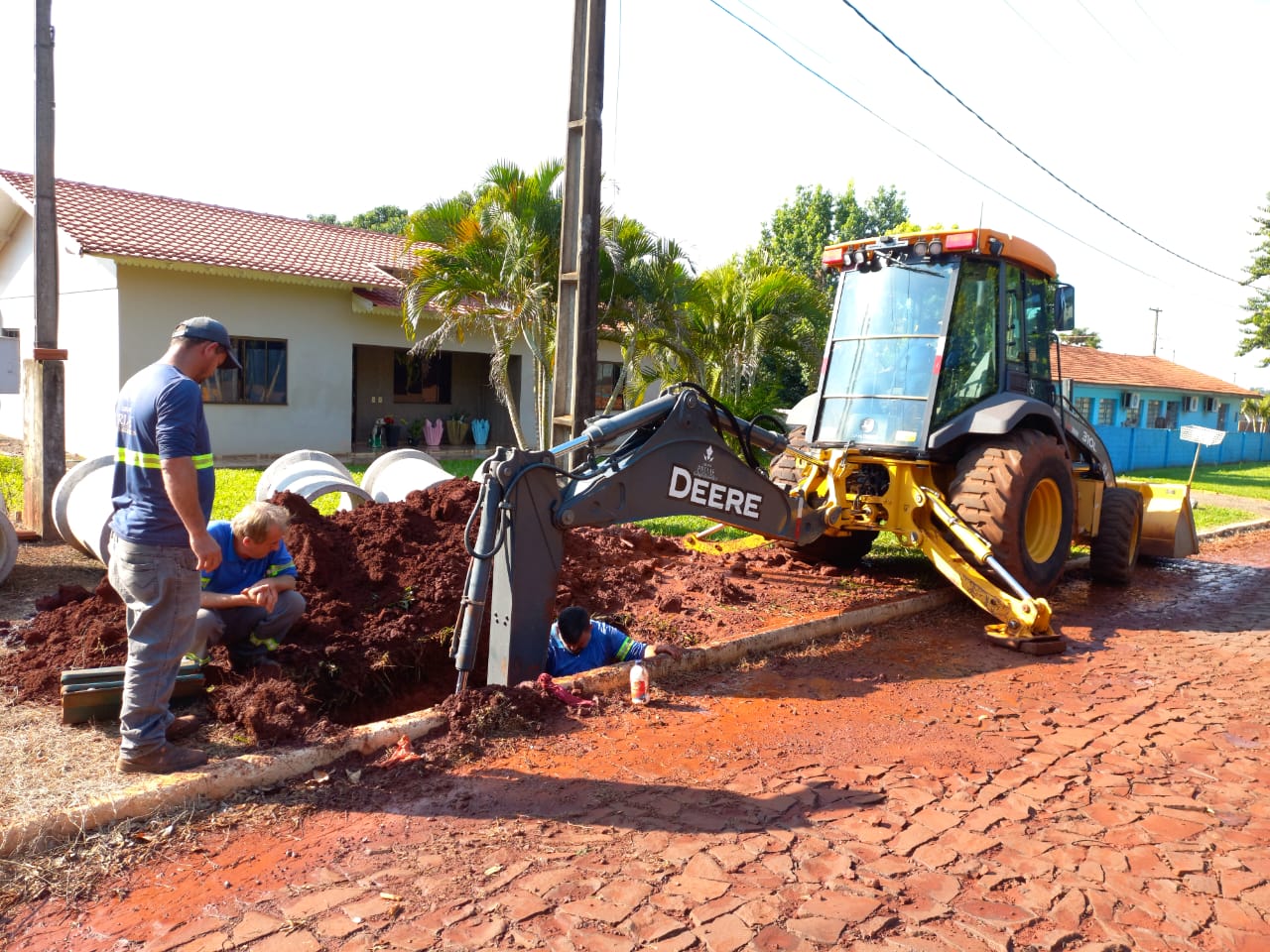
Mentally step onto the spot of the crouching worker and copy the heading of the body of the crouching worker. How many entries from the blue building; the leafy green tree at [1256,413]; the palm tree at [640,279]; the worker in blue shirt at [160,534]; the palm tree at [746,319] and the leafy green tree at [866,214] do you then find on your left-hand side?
5

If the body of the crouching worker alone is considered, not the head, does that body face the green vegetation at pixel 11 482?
no

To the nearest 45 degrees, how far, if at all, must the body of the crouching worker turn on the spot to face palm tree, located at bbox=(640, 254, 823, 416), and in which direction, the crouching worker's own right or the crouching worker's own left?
approximately 90° to the crouching worker's own left

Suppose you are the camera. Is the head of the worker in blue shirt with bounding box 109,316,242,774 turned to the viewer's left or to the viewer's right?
to the viewer's right

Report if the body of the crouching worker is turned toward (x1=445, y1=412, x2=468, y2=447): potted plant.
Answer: no

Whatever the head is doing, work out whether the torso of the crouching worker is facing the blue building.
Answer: no

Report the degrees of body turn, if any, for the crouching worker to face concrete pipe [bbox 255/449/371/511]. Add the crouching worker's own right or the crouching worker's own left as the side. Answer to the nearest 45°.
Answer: approximately 135° to the crouching worker's own left

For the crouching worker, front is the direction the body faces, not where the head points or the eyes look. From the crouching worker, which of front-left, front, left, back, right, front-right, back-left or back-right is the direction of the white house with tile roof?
back-left

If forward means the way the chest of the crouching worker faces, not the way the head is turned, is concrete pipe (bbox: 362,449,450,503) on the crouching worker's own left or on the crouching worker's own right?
on the crouching worker's own left

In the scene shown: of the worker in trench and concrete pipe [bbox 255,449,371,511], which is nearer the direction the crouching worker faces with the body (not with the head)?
the worker in trench

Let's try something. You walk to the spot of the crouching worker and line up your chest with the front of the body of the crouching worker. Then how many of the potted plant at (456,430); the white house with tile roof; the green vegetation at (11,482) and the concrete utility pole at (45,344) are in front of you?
0

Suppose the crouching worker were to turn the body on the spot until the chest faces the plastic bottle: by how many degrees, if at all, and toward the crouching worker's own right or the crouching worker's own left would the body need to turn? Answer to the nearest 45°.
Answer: approximately 45° to the crouching worker's own left

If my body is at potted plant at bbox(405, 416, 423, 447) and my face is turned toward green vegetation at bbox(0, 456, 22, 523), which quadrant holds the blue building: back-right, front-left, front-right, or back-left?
back-left

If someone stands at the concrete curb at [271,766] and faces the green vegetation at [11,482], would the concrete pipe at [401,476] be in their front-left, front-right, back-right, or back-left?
front-right

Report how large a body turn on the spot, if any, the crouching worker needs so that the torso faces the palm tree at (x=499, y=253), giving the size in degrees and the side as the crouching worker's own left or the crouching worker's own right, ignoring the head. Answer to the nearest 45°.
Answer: approximately 135° to the crouching worker's own left

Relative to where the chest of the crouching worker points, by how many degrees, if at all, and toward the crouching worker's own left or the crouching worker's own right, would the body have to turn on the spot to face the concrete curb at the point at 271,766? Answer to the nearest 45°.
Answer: approximately 45° to the crouching worker's own right

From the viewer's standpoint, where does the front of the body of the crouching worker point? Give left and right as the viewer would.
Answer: facing the viewer and to the right of the viewer

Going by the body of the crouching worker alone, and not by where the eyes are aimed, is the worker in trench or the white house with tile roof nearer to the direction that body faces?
the worker in trench

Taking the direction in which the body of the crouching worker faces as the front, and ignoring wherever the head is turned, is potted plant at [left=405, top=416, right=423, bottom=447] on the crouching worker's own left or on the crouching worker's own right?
on the crouching worker's own left
